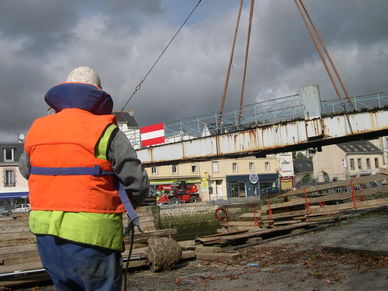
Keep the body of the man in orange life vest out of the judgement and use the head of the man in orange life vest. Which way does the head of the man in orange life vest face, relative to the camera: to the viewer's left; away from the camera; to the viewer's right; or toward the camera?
away from the camera

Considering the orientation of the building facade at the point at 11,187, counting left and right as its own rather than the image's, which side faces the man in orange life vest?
front

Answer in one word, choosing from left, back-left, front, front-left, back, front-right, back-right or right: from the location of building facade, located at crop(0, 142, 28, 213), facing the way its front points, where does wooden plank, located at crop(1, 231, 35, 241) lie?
front

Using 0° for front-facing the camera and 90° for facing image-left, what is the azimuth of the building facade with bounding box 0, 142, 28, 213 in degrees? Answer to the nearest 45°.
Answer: approximately 0°

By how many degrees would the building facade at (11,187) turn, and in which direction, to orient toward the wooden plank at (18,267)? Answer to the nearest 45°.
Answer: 0° — it already faces it

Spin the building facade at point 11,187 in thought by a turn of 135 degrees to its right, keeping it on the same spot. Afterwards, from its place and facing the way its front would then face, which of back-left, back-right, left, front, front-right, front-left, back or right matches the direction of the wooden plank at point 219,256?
back-left

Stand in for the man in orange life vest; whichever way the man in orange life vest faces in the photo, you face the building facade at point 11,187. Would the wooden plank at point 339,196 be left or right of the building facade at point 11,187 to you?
right

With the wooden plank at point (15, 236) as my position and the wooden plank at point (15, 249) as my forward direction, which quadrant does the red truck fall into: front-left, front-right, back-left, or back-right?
back-left

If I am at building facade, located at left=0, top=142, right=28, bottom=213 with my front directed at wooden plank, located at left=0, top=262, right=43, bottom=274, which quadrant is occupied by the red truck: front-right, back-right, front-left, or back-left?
front-left

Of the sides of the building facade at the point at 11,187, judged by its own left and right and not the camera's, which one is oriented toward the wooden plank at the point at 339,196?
front

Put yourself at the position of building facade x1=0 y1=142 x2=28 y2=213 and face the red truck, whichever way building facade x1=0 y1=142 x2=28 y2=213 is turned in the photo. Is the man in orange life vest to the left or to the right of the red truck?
right

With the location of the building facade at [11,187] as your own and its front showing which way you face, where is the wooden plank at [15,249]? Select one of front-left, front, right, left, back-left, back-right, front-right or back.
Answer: front

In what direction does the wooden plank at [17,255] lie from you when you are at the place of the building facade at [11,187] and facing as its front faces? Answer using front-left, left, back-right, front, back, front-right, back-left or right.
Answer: front
